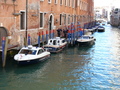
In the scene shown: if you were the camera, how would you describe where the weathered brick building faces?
facing the viewer and to the right of the viewer

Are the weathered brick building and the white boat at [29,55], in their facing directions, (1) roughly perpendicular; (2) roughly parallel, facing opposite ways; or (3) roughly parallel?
roughly perpendicular

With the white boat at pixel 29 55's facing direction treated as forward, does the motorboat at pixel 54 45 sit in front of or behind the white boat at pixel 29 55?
behind

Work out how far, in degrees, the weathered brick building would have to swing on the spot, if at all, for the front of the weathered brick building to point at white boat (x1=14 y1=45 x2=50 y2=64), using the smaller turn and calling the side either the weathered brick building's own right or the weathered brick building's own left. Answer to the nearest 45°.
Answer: approximately 45° to the weathered brick building's own right

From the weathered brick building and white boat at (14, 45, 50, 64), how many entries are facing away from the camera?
0

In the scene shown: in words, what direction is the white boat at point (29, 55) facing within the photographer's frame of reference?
facing the viewer and to the left of the viewer
